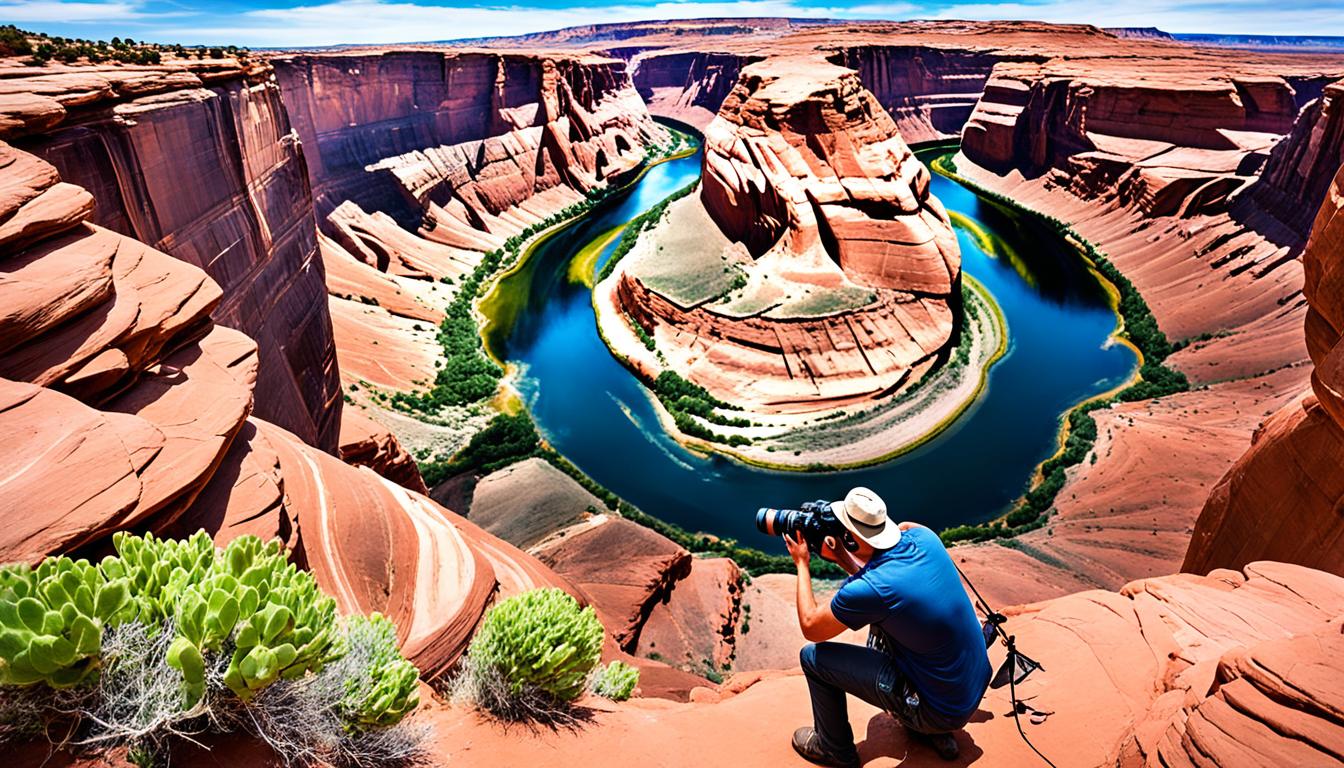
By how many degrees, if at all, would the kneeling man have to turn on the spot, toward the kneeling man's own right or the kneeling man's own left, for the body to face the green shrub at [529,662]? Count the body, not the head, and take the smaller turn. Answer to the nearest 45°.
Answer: approximately 45° to the kneeling man's own left

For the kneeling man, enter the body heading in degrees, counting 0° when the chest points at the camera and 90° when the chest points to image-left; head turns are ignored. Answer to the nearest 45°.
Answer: approximately 135°

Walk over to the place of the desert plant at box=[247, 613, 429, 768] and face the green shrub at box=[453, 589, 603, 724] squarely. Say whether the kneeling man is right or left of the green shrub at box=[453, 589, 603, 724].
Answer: right

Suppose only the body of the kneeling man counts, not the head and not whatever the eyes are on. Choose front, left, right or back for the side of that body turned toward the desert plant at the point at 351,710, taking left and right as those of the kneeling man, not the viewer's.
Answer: left

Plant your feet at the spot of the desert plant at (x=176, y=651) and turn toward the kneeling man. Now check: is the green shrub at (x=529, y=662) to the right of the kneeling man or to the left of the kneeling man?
left

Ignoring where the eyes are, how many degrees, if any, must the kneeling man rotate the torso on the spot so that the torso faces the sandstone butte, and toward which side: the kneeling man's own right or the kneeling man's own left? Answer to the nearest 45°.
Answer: approximately 45° to the kneeling man's own right
